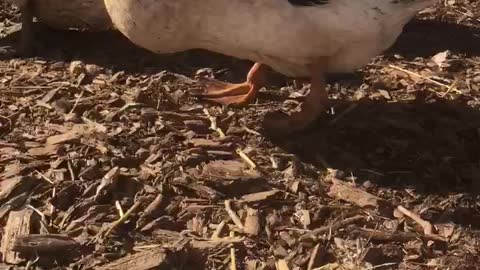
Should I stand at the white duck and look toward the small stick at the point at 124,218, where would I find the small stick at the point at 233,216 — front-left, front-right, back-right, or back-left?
front-left

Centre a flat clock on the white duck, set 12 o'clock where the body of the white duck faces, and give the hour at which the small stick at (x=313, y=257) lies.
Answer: The small stick is roughly at 9 o'clock from the white duck.

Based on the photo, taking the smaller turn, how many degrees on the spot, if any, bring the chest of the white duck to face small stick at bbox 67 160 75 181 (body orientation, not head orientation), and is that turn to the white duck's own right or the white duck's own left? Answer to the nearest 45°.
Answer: approximately 45° to the white duck's own left

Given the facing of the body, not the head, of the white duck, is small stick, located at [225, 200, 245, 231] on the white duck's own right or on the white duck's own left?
on the white duck's own left

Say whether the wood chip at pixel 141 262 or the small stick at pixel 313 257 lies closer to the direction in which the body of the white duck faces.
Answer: the wood chip

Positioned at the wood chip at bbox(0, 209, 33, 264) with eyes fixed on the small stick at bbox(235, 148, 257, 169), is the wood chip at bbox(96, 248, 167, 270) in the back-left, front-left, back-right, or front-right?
front-right

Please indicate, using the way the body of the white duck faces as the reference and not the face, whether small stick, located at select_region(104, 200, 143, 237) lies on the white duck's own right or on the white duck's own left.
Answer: on the white duck's own left

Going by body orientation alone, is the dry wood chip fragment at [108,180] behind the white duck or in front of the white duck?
in front

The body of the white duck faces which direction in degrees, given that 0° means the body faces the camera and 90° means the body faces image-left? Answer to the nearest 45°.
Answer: approximately 90°

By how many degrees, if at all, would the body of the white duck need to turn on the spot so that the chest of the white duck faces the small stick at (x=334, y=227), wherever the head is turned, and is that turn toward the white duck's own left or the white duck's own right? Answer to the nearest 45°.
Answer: approximately 90° to the white duck's own left

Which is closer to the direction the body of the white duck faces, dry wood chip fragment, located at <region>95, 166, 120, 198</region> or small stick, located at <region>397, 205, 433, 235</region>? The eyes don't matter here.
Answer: the dry wood chip fragment
